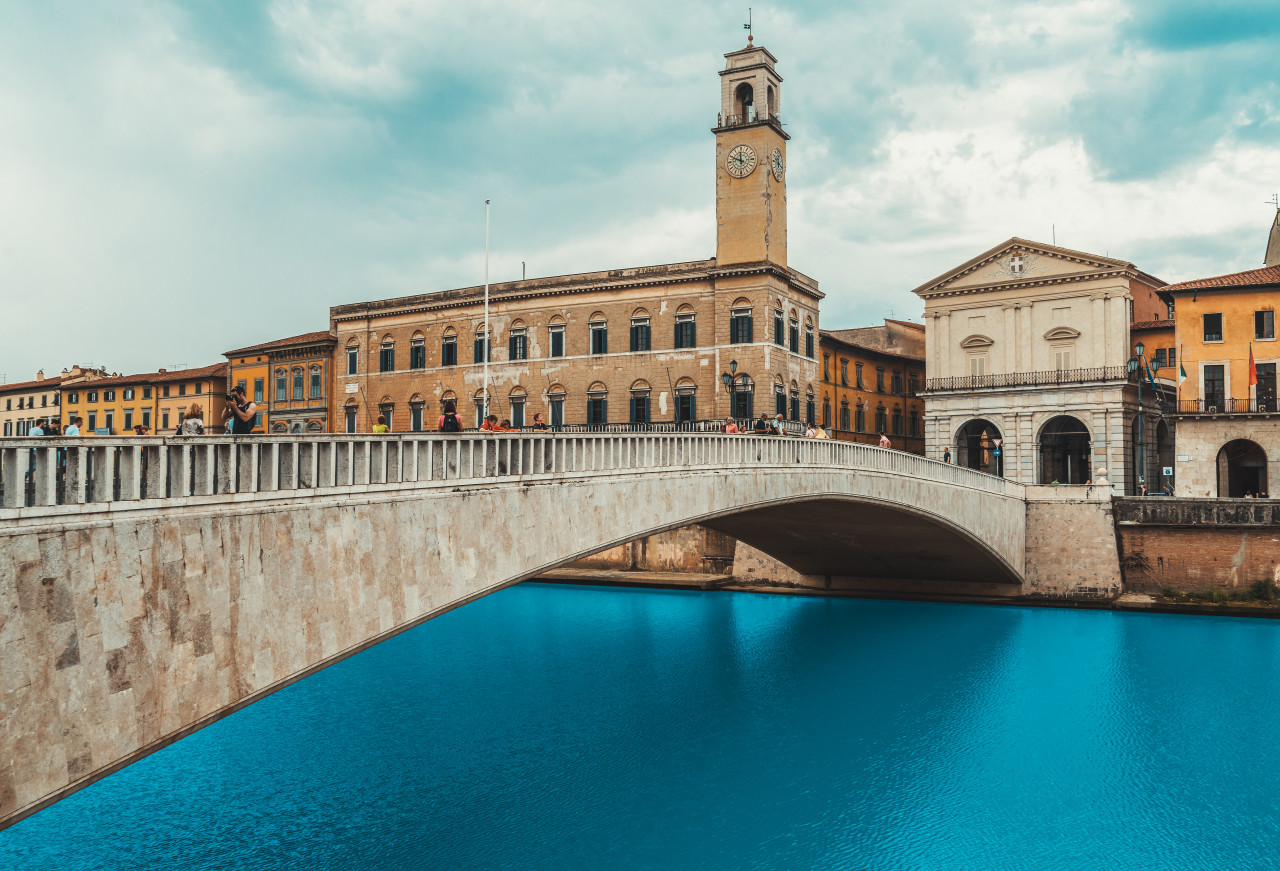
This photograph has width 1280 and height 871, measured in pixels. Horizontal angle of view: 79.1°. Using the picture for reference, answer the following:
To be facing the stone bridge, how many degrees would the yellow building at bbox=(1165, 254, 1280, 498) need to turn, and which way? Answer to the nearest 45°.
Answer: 0° — it already faces it

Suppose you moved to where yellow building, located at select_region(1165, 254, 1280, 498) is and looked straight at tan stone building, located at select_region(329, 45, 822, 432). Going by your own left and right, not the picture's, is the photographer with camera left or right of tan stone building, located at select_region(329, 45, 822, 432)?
left

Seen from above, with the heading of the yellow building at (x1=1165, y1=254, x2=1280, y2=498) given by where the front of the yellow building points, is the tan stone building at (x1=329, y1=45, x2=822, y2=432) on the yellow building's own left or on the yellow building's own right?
on the yellow building's own right

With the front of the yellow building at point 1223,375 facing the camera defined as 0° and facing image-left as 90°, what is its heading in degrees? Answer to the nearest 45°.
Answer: approximately 0°

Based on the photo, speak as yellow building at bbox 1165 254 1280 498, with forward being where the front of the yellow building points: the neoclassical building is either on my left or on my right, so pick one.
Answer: on my right

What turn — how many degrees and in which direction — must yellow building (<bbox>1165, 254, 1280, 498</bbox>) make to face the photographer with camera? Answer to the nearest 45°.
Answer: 0° — it already faces them

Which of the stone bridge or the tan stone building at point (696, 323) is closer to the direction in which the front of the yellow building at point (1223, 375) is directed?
the stone bridge

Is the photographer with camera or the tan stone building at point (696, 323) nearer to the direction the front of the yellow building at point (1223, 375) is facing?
the photographer with camera
